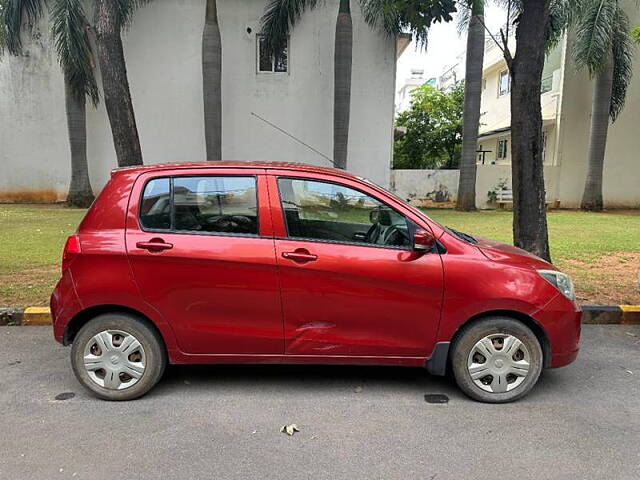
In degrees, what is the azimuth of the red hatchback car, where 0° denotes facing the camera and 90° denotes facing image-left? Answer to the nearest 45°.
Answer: approximately 270°

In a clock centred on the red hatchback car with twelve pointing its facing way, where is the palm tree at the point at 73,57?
The palm tree is roughly at 8 o'clock from the red hatchback car.

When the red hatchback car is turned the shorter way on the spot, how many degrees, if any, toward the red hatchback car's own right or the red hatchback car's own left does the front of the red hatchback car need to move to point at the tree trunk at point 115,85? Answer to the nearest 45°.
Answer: approximately 135° to the red hatchback car's own left

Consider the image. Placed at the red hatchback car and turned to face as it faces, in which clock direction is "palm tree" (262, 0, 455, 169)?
The palm tree is roughly at 9 o'clock from the red hatchback car.

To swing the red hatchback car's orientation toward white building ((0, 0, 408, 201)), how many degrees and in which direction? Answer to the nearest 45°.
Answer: approximately 90° to its left

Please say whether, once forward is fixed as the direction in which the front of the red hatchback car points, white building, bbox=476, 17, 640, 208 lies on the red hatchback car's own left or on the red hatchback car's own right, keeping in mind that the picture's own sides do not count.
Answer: on the red hatchback car's own left
